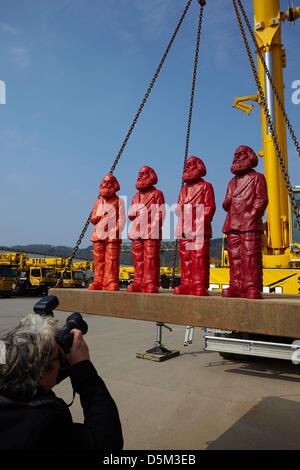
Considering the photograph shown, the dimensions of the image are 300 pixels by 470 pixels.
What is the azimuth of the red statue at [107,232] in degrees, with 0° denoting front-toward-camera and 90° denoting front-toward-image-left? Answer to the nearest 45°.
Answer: approximately 45°

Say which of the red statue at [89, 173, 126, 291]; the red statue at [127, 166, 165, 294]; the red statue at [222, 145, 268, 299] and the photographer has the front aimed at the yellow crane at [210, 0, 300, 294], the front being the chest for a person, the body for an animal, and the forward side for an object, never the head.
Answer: the photographer

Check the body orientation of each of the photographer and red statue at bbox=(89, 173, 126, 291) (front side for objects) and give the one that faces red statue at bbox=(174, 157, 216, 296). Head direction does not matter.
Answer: the photographer

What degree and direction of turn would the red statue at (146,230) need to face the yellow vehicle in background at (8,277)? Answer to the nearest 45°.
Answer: approximately 90° to its right

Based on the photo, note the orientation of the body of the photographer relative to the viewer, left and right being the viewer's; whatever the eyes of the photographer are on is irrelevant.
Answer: facing away from the viewer and to the right of the viewer

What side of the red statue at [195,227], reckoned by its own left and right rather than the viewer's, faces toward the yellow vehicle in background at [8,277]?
right

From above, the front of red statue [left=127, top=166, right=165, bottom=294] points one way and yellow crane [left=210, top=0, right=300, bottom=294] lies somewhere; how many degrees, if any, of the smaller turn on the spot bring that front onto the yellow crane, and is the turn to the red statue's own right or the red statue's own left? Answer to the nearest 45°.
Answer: approximately 180°

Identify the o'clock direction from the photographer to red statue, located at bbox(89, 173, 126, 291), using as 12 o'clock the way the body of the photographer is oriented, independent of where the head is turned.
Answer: The red statue is roughly at 11 o'clock from the photographer.
